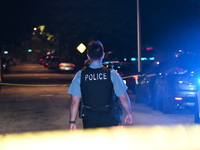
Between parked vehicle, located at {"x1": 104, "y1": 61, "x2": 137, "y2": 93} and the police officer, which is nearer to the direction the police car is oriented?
the parked vehicle

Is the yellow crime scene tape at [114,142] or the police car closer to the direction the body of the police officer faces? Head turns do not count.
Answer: the police car

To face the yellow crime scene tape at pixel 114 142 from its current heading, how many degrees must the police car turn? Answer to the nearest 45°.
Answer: approximately 135° to its left

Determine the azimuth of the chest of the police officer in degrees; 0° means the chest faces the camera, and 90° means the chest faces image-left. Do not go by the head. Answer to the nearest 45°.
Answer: approximately 180°

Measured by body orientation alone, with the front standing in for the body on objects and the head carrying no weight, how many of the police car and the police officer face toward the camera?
0

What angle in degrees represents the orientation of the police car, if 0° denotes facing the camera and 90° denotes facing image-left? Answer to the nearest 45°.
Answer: approximately 135°

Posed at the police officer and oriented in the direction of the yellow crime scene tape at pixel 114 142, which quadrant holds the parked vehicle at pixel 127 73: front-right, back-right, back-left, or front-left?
back-left

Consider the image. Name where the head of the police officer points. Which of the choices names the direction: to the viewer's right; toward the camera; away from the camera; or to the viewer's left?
away from the camera

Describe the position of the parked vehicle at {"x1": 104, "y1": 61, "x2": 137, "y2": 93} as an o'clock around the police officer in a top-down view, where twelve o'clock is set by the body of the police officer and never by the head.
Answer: The parked vehicle is roughly at 12 o'clock from the police officer.

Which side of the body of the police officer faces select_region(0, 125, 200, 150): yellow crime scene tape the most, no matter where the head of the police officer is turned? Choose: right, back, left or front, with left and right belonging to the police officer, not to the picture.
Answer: back
